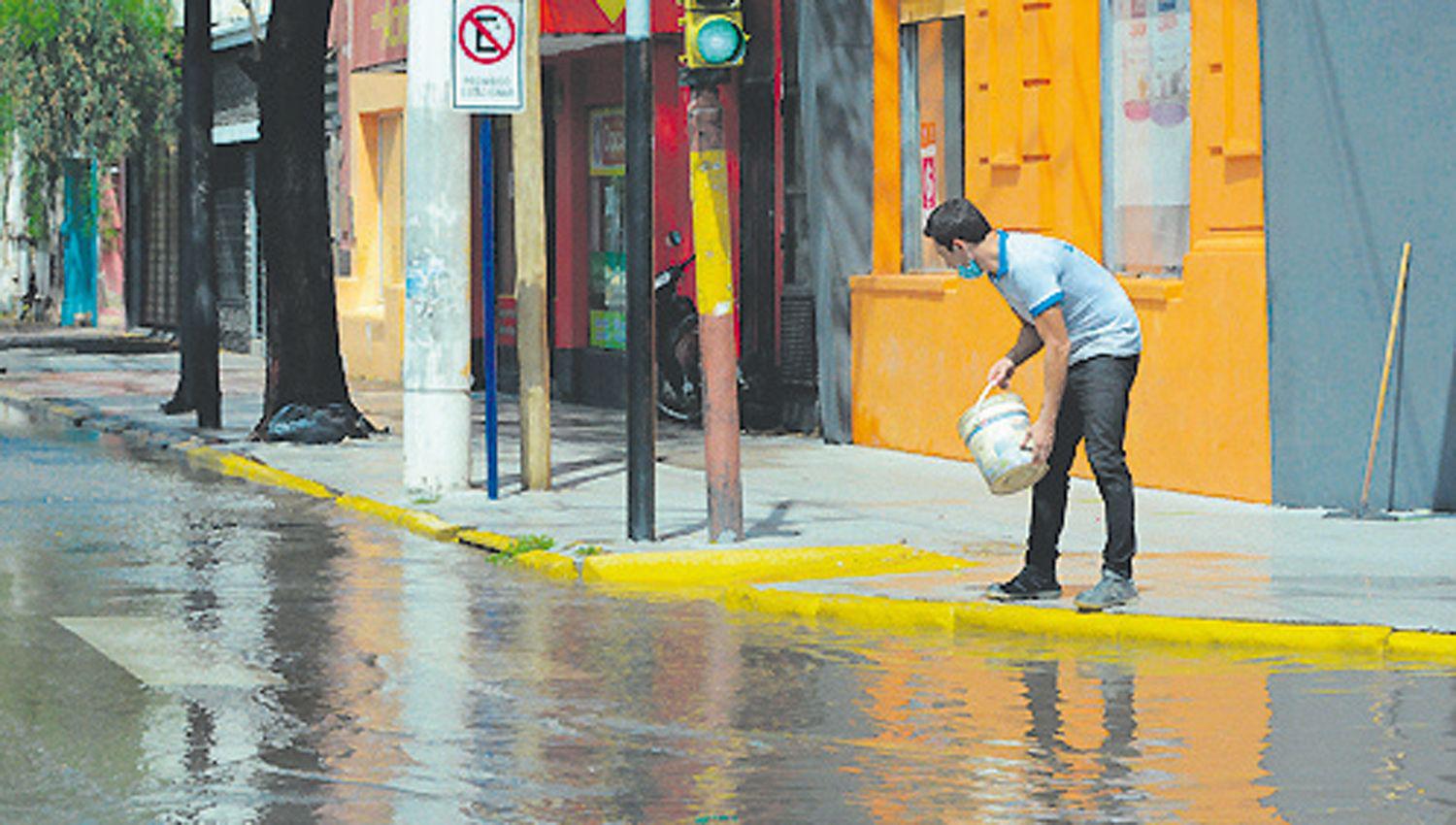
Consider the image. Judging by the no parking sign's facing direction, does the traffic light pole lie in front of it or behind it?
in front

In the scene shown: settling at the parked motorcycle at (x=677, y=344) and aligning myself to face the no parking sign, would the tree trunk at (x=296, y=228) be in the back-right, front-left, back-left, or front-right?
front-right

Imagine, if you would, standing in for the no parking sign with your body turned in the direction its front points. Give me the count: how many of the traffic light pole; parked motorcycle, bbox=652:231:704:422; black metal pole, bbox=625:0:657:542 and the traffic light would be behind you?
1

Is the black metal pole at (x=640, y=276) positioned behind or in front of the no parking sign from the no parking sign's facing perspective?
in front

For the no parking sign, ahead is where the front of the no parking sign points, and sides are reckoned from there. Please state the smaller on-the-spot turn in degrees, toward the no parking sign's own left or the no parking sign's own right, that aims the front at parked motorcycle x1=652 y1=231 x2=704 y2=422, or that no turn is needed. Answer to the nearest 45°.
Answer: approximately 180°

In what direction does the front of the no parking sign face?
toward the camera

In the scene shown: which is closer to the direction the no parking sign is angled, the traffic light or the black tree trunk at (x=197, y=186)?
the traffic light

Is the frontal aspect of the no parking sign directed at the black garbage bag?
no

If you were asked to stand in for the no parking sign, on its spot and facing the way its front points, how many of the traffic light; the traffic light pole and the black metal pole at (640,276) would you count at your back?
0

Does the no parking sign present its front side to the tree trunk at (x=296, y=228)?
no

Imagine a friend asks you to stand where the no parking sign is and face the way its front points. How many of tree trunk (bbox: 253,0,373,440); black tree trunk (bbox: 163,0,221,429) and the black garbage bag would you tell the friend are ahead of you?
0

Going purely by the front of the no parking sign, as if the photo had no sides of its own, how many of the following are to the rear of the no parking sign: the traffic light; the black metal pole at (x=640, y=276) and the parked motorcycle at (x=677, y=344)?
1

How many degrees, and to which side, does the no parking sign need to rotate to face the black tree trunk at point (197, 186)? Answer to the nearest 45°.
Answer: approximately 180°
